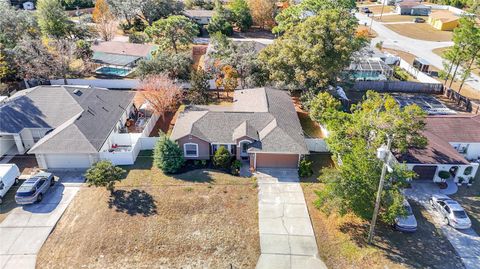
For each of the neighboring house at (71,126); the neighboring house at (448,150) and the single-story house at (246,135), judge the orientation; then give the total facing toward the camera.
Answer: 3

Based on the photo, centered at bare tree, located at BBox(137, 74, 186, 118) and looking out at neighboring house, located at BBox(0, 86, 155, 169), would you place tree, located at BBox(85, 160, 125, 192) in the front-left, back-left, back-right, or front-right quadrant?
front-left

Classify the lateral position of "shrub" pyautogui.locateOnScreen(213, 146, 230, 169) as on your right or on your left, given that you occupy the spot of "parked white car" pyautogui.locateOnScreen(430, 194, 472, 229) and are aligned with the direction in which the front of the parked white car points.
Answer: on your left

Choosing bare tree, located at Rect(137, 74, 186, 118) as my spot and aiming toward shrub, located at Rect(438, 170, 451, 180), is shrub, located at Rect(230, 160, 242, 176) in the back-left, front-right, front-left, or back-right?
front-right

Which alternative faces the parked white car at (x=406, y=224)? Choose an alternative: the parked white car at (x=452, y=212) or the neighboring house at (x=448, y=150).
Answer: the neighboring house

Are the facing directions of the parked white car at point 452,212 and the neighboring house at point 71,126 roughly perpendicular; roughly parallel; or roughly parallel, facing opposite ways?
roughly parallel, facing opposite ways

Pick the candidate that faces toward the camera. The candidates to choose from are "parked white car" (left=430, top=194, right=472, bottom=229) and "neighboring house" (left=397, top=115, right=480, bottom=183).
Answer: the neighboring house

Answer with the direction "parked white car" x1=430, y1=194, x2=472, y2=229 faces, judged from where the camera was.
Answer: facing away from the viewer and to the left of the viewer

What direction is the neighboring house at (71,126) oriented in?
toward the camera

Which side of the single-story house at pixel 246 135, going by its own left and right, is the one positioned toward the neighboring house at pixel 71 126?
right

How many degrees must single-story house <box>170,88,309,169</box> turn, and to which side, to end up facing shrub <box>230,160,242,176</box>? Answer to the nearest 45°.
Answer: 0° — it already faces it

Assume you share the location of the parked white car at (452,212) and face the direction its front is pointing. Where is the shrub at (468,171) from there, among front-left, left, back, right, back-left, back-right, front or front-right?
front-right

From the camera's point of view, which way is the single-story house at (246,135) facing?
toward the camera

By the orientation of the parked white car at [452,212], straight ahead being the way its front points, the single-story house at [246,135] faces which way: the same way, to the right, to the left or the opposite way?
the opposite way
